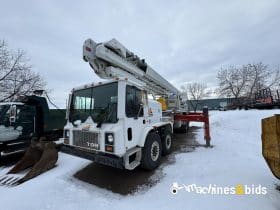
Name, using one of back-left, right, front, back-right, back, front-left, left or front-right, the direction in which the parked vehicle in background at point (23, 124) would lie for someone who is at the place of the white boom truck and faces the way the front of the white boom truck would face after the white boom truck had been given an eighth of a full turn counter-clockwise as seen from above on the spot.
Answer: back-right

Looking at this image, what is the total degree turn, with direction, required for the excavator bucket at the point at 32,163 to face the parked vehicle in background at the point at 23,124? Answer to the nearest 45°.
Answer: approximately 135° to its right

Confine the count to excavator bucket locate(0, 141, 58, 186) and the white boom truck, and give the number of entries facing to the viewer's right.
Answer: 0

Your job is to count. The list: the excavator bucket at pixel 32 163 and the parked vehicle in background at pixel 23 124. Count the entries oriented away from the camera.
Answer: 0

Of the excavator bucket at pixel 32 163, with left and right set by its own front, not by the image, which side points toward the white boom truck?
back

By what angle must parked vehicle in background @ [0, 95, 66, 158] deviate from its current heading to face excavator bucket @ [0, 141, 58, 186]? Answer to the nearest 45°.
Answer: approximately 45° to its left

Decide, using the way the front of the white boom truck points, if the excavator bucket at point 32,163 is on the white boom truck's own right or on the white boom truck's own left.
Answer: on the white boom truck's own right
